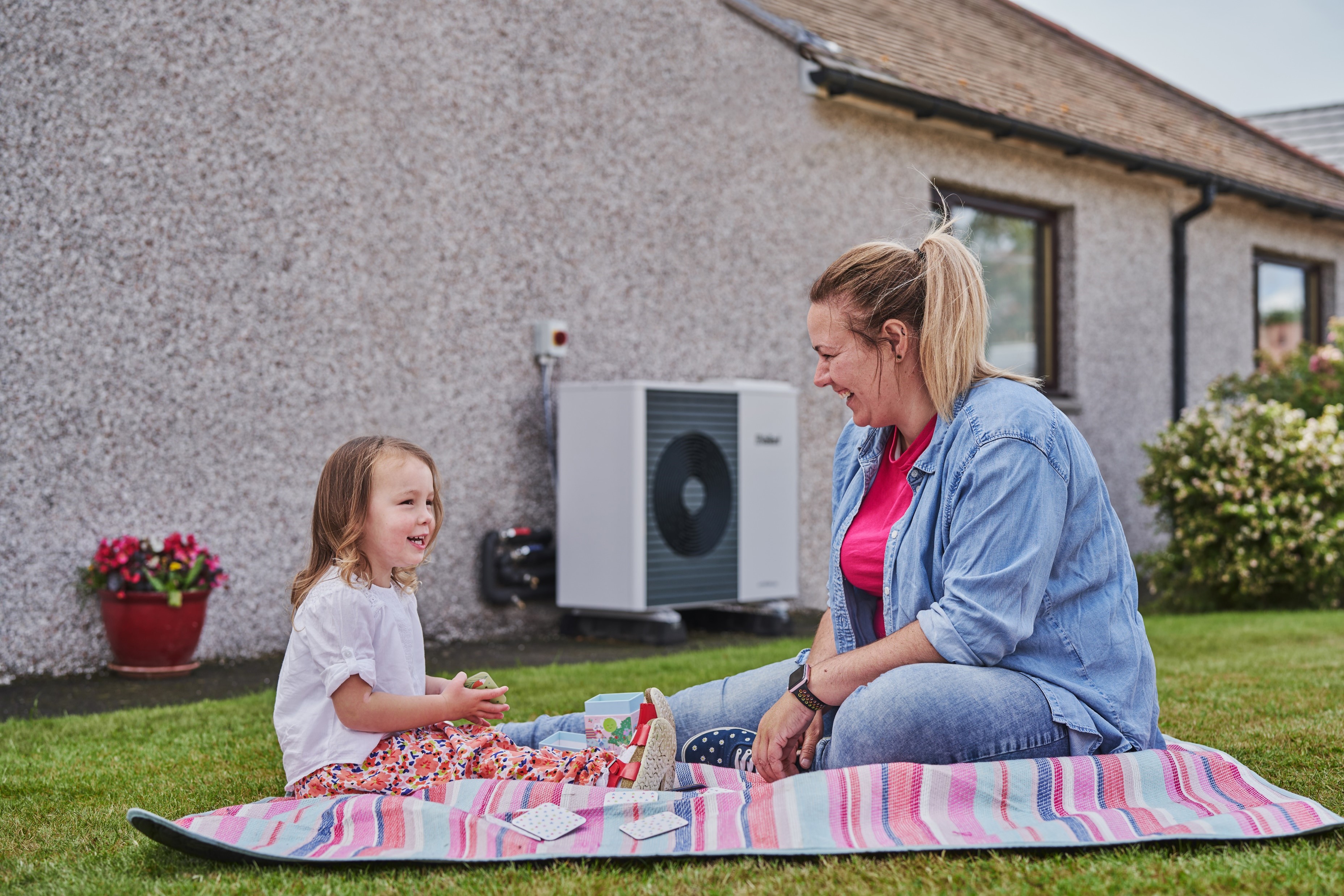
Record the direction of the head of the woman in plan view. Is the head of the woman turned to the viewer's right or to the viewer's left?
to the viewer's left

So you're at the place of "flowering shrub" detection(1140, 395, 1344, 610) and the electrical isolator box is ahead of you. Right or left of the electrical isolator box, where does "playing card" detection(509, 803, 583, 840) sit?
left

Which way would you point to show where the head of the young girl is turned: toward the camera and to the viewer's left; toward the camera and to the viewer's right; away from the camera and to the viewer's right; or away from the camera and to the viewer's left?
toward the camera and to the viewer's right

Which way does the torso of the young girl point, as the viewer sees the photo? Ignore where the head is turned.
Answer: to the viewer's right

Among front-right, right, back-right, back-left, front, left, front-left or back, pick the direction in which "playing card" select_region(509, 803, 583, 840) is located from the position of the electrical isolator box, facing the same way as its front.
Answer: front-right

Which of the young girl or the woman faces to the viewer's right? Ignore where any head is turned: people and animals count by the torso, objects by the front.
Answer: the young girl

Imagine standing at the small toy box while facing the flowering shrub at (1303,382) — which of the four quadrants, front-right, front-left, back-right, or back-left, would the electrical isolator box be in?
front-left

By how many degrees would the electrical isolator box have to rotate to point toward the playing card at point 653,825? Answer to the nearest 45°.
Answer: approximately 45° to its right

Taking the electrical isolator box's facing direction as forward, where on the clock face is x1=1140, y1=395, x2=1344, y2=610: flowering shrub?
The flowering shrub is roughly at 10 o'clock from the electrical isolator box.

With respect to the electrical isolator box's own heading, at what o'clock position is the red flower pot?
The red flower pot is roughly at 3 o'clock from the electrical isolator box.

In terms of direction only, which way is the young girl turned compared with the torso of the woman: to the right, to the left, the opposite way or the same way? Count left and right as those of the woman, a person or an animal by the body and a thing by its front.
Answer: the opposite way

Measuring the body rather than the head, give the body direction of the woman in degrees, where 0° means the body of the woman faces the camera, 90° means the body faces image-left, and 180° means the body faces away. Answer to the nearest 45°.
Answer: approximately 90°

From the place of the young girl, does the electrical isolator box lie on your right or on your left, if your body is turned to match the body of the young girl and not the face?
on your left
